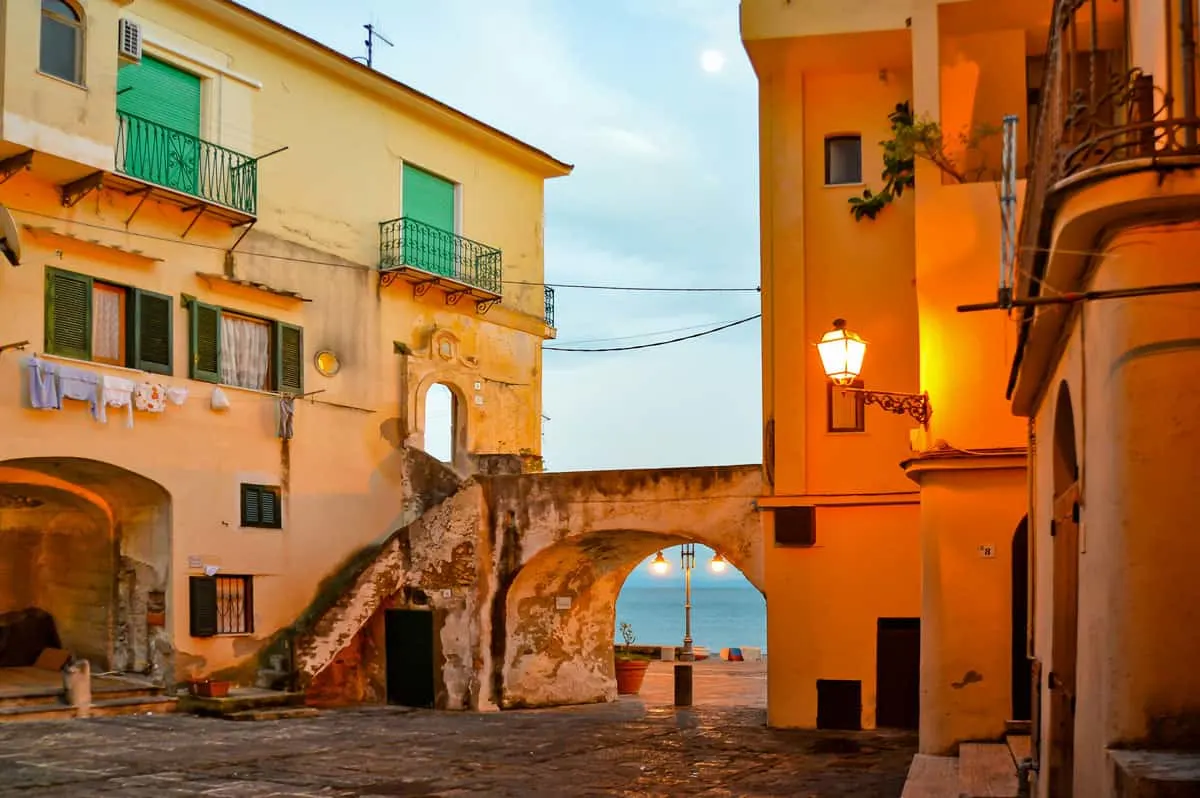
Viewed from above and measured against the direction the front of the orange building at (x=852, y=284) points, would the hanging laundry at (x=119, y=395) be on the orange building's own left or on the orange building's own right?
on the orange building's own right

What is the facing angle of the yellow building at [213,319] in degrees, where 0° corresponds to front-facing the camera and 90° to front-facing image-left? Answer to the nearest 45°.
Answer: approximately 315°
